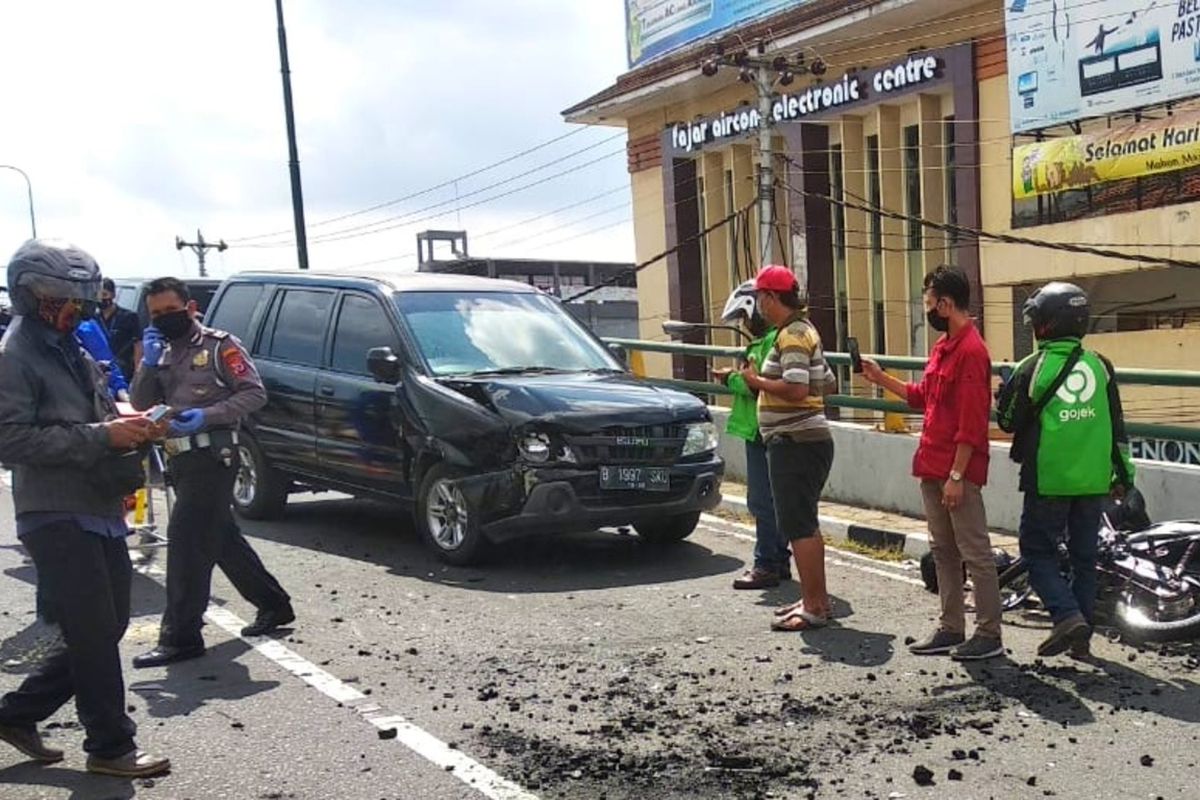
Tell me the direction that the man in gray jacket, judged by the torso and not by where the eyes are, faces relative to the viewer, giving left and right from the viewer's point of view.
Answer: facing to the right of the viewer

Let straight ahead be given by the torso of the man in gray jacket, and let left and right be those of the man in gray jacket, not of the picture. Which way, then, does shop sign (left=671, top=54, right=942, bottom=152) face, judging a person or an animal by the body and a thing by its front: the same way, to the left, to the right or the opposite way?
the opposite way

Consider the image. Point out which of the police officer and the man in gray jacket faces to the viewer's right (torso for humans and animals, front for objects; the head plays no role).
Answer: the man in gray jacket

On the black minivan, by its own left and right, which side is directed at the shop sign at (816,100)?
left

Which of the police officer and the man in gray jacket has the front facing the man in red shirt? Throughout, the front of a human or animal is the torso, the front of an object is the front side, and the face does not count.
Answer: the man in gray jacket

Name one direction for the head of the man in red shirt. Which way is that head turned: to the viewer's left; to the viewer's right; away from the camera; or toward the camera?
to the viewer's left

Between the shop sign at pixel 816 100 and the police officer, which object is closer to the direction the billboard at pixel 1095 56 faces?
the police officer

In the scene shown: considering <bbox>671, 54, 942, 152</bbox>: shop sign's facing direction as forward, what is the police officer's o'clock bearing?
The police officer is roughly at 11 o'clock from the shop sign.

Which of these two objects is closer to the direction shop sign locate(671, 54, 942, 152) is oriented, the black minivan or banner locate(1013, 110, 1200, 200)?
the black minivan

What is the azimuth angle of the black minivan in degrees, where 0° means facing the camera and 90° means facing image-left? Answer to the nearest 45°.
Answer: approximately 315°

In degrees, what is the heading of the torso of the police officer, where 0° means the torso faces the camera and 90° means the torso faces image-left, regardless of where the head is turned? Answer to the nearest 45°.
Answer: approximately 45°
